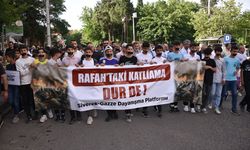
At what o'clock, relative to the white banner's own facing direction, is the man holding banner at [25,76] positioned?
The man holding banner is roughly at 3 o'clock from the white banner.

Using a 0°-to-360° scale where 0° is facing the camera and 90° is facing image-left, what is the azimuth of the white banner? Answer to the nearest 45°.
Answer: approximately 0°

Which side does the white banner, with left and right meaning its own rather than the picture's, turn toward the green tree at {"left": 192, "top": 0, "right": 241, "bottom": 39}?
back

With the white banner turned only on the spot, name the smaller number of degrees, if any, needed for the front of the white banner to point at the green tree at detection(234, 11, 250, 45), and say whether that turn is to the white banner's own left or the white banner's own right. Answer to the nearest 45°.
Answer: approximately 135° to the white banner's own left

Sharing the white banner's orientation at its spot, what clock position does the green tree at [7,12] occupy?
The green tree is roughly at 5 o'clock from the white banner.
